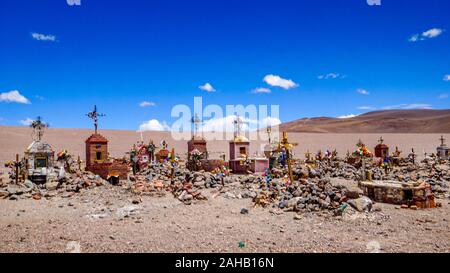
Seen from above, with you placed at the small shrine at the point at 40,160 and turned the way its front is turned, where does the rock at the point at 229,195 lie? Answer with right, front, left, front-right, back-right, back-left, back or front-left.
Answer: front-left

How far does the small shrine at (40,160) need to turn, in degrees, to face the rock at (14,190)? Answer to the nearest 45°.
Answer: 0° — it already faces it

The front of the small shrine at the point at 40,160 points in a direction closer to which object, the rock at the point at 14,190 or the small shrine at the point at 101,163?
the rock

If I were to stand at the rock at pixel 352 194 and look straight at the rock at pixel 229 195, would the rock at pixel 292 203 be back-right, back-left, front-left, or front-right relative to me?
front-left

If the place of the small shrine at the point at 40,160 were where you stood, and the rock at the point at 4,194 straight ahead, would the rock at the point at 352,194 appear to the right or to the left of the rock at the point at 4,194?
left

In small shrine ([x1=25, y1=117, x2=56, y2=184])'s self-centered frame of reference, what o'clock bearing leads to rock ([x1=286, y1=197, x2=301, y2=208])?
The rock is roughly at 11 o'clock from the small shrine.

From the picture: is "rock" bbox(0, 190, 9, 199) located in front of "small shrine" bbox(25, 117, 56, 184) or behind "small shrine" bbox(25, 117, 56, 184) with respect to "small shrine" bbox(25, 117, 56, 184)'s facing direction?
in front

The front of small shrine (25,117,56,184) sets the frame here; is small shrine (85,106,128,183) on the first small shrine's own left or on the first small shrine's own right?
on the first small shrine's own left

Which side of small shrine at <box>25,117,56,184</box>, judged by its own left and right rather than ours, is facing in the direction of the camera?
front

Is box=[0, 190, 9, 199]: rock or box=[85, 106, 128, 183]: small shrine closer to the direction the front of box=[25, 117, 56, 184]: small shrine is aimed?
the rock

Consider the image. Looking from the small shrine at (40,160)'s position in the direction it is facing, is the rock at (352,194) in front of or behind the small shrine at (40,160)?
in front

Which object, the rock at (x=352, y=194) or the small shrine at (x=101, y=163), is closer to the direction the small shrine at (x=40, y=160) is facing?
the rock
